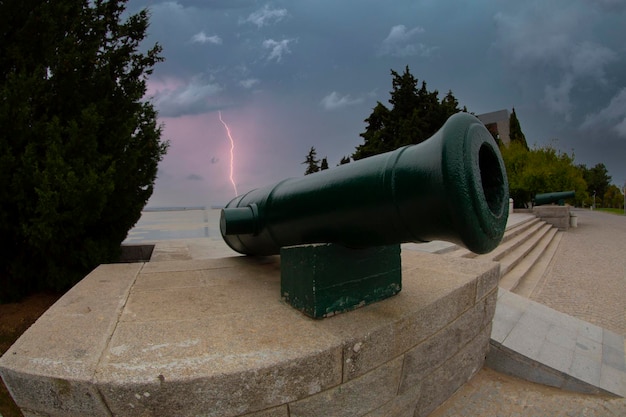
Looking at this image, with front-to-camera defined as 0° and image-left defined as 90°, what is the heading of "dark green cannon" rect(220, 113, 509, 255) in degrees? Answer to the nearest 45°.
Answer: approximately 315°

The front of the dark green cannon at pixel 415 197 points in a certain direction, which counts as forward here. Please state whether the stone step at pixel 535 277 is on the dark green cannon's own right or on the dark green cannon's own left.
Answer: on the dark green cannon's own left

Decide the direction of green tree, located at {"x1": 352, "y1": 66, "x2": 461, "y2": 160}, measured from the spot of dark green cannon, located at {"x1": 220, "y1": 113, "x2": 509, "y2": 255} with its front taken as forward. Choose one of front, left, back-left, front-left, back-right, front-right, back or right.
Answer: back-left
